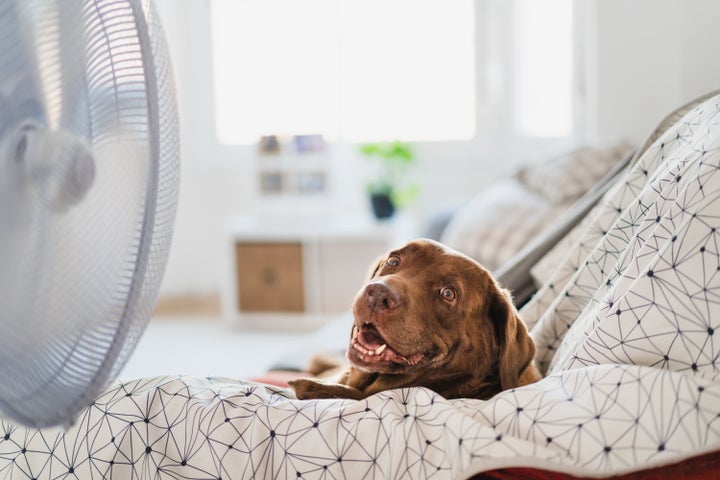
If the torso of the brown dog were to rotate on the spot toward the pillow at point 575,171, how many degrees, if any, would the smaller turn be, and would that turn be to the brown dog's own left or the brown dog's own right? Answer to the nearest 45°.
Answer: approximately 135° to the brown dog's own right

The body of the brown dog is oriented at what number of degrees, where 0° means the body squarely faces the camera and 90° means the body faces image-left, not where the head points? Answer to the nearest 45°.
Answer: approximately 45°

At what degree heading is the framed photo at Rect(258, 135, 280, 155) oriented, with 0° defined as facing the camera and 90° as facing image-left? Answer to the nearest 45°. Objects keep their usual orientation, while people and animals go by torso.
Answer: approximately 0°

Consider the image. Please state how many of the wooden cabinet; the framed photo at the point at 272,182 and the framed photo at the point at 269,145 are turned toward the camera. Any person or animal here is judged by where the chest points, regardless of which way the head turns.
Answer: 3

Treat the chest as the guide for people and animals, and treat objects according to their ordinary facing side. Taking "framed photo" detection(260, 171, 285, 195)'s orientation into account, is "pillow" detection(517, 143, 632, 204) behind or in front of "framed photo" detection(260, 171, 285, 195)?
in front

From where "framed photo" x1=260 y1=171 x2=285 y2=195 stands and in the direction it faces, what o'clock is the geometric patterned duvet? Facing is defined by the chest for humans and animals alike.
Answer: The geometric patterned duvet is roughly at 12 o'clock from the framed photo.

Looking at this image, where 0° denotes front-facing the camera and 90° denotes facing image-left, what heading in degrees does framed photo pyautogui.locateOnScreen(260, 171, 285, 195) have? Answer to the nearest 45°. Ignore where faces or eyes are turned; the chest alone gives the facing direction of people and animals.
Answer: approximately 0°
